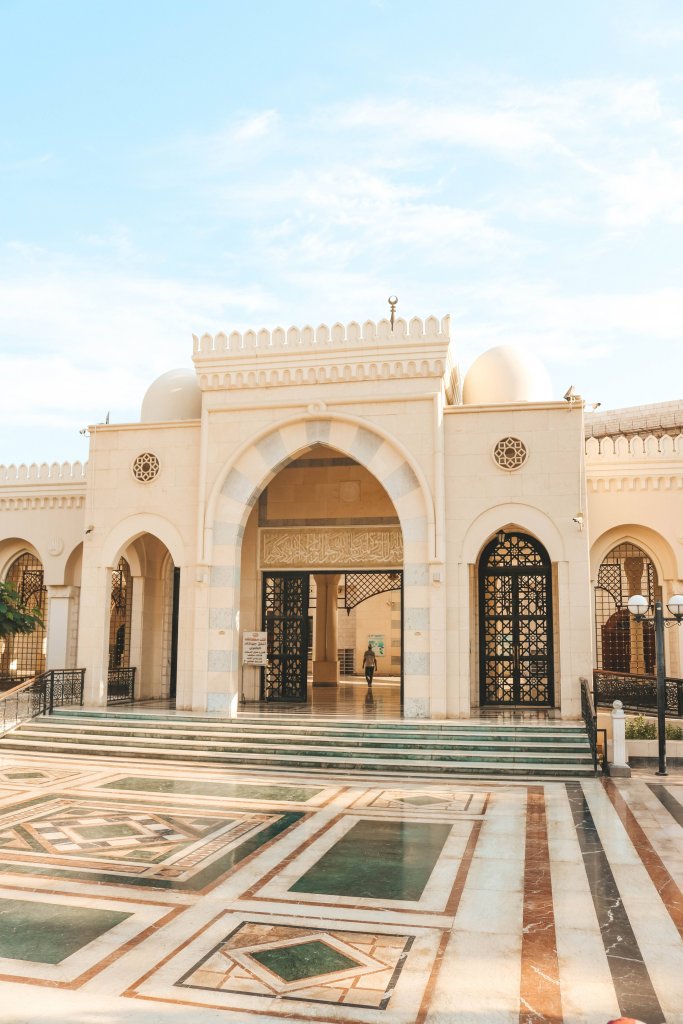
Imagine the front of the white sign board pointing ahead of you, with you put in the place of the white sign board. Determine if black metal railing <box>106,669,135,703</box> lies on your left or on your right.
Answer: on your right

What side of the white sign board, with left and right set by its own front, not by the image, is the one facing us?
front

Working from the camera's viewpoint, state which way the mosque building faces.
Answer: facing the viewer

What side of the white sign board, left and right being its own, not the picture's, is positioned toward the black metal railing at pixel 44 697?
right

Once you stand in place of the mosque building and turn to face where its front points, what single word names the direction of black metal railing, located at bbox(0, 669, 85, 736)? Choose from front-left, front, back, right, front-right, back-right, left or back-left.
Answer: right

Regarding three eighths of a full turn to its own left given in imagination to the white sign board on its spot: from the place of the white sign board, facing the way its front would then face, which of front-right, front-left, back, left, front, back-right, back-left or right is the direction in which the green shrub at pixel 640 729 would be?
right

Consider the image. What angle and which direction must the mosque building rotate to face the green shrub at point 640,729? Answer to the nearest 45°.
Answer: approximately 45° to its left

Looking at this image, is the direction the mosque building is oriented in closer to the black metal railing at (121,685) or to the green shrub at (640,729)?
the green shrub
